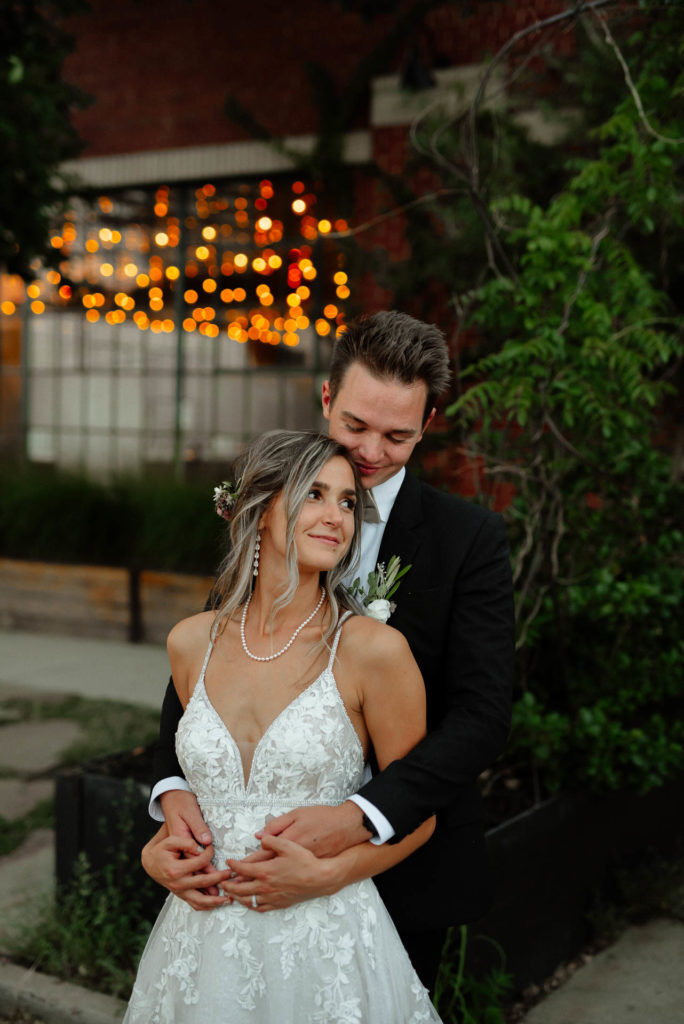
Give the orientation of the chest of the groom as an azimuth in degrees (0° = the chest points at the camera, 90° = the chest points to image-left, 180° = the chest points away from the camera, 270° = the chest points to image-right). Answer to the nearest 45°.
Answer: approximately 45°

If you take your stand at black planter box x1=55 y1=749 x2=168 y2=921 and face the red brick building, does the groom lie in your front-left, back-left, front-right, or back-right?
back-right

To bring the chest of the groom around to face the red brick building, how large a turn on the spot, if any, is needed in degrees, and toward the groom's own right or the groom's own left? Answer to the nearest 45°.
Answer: approximately 135° to the groom's own right

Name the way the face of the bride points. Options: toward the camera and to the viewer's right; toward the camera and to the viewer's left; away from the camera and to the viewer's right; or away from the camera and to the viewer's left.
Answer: toward the camera and to the viewer's right

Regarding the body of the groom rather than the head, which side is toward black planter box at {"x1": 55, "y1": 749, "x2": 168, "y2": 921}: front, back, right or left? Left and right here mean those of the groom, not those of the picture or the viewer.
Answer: right
